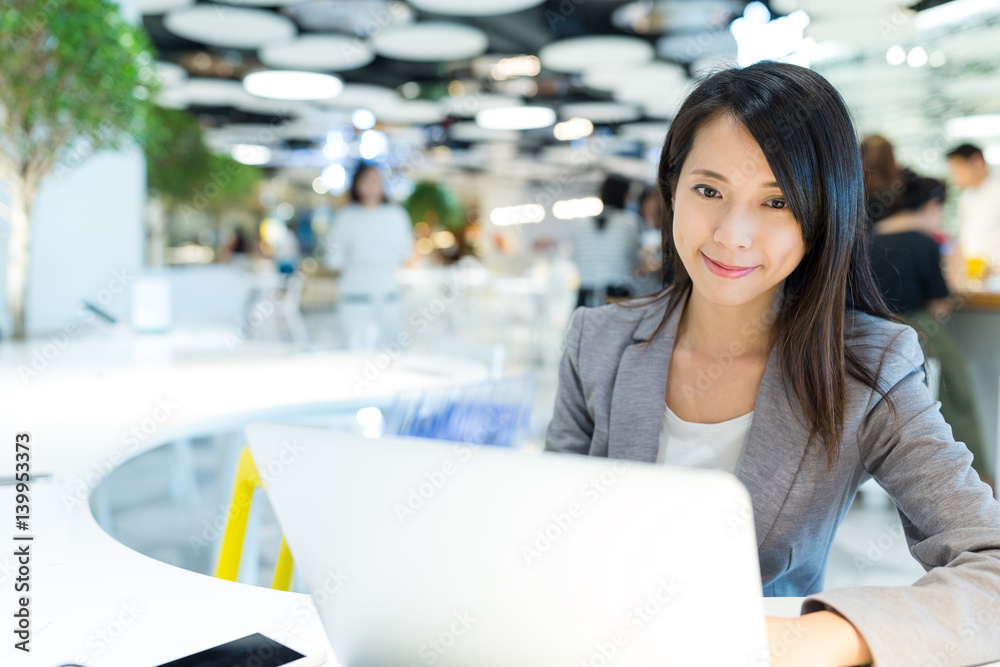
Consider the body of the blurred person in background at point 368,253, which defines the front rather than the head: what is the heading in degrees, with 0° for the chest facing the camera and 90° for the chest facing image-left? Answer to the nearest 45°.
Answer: approximately 0°

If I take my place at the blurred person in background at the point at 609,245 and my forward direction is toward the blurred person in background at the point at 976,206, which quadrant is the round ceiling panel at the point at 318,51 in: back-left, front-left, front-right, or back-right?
back-left

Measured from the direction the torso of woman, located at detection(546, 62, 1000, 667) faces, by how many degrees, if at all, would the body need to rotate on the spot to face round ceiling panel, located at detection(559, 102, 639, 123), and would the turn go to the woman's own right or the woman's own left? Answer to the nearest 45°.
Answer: approximately 135° to the woman's own right

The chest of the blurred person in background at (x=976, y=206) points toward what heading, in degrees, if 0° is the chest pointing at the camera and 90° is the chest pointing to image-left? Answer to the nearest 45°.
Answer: approximately 90°
